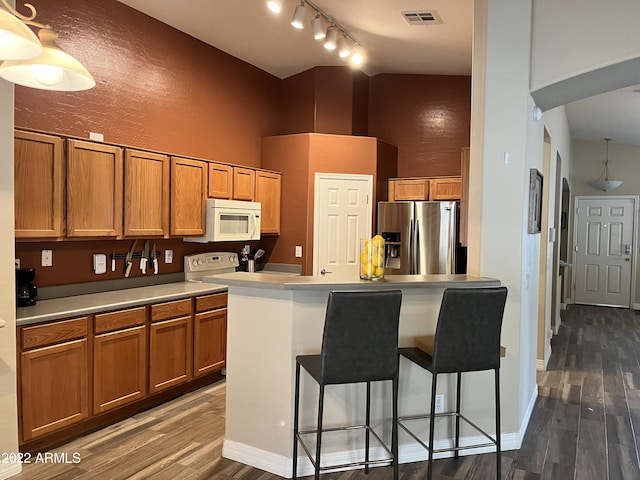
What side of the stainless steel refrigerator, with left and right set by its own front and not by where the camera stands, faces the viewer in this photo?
front

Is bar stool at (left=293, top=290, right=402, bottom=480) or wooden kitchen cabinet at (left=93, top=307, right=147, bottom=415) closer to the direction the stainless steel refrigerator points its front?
the bar stool

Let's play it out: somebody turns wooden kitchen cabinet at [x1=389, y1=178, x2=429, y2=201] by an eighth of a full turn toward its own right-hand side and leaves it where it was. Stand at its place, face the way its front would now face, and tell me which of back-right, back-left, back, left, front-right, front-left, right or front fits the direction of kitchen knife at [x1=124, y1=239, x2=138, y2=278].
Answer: front

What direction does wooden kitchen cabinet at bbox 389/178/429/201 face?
toward the camera

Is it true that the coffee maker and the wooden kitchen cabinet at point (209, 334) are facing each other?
no

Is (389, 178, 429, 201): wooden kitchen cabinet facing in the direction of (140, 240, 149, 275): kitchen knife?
no

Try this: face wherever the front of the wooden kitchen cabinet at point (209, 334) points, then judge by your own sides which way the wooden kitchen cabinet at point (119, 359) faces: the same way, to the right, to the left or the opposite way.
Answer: the same way

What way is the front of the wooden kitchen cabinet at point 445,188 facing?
toward the camera

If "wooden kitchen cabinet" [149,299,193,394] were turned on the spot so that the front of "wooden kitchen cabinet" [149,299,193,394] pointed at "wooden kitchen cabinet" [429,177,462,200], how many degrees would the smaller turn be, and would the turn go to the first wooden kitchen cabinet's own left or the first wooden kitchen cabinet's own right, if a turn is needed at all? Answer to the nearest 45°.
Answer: approximately 45° to the first wooden kitchen cabinet's own left

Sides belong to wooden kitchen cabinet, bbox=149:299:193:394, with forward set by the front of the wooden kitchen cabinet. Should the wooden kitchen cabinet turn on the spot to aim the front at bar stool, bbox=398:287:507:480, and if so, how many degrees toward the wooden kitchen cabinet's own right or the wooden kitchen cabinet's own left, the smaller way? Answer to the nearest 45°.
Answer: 0° — it already faces it

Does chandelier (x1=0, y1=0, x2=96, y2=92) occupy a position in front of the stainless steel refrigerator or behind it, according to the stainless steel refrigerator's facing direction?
in front

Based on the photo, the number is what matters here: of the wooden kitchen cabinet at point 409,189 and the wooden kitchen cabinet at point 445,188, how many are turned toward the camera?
2

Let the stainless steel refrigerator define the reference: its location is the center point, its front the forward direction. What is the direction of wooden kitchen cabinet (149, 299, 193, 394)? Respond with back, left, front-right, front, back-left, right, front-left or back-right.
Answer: front-right

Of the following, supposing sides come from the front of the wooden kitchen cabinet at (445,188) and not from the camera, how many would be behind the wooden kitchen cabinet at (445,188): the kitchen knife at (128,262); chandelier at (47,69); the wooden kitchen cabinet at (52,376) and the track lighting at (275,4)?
0
